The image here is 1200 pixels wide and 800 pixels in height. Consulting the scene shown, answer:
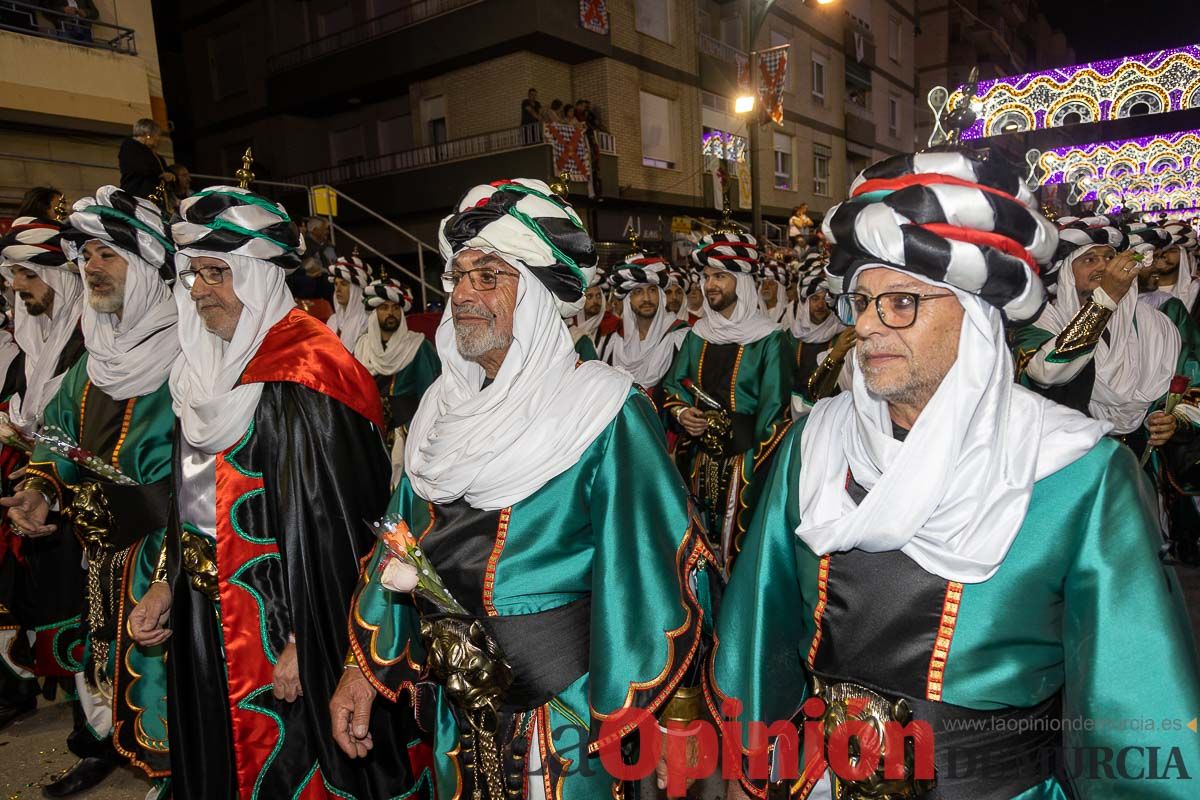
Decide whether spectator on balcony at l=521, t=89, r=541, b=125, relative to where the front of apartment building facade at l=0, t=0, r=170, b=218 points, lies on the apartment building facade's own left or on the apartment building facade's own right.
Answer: on the apartment building facade's own left

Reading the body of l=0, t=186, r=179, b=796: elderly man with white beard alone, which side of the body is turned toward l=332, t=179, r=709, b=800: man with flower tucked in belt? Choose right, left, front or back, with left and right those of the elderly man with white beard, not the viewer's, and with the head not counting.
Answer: left

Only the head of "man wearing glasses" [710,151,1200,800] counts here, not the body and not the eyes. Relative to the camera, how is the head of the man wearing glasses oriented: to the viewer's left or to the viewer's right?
to the viewer's left

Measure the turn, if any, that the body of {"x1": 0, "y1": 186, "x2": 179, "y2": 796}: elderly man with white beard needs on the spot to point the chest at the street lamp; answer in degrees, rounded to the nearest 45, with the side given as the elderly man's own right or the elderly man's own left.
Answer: approximately 180°

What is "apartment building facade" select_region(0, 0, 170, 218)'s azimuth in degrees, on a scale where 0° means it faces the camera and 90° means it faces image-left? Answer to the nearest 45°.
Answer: approximately 315°

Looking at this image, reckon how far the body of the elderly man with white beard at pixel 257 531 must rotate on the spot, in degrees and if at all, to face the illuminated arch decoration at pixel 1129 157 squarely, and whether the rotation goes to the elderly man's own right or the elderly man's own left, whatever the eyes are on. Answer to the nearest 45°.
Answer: approximately 180°

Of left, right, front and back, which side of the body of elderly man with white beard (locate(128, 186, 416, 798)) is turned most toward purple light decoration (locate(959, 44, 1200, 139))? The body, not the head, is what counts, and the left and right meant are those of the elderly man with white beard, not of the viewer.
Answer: back

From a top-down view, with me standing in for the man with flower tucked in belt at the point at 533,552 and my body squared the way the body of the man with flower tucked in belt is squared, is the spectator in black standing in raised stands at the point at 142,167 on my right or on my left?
on my right
